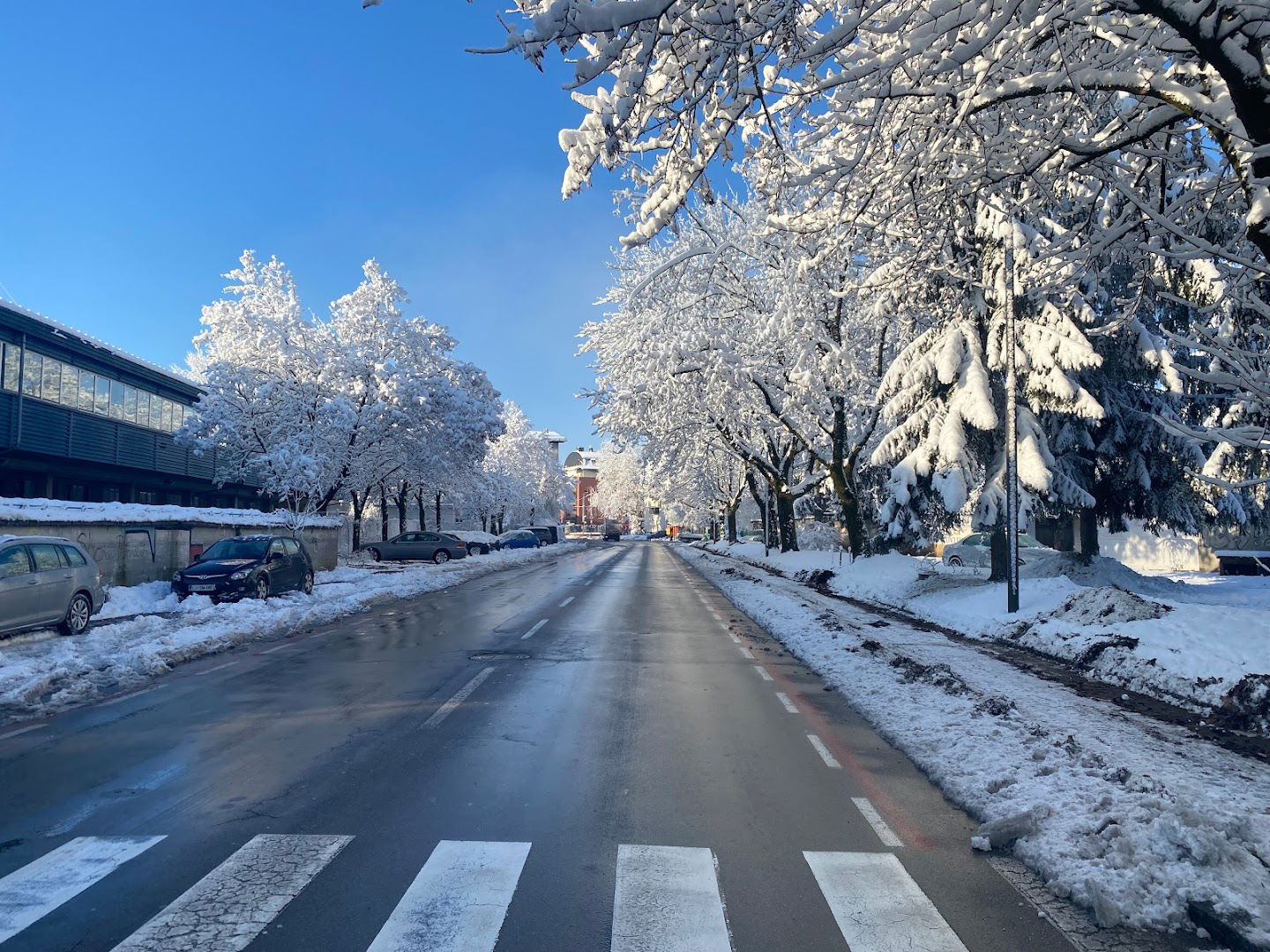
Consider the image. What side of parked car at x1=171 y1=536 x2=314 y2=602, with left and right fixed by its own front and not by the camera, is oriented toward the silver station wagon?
front

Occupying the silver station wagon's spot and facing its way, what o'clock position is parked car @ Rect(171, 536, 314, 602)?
The parked car is roughly at 6 o'clock from the silver station wagon.

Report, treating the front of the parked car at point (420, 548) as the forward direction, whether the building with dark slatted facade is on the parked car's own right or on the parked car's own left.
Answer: on the parked car's own left

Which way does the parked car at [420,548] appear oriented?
to the viewer's left

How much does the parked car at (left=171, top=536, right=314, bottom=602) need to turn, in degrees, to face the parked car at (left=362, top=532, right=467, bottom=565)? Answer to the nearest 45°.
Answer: approximately 135° to its right

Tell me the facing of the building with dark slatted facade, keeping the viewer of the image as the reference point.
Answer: facing the viewer and to the right of the viewer

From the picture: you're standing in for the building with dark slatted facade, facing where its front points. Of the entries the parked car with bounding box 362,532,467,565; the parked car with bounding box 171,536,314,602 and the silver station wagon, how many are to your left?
1
